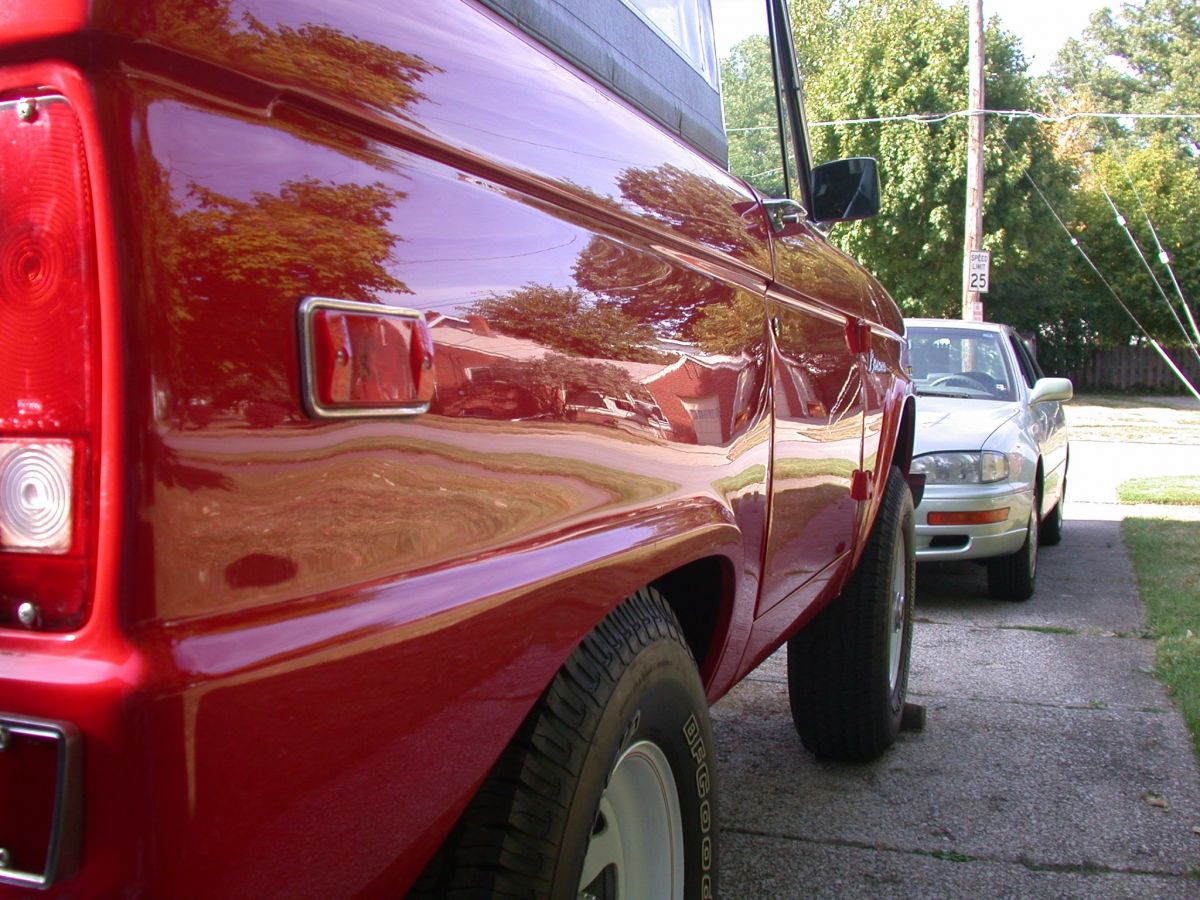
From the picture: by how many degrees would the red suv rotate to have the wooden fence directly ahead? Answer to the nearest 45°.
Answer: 0° — it already faces it

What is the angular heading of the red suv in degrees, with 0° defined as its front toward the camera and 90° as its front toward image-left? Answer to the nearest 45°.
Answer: approximately 225°

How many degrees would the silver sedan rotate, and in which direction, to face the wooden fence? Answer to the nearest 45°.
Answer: approximately 180°

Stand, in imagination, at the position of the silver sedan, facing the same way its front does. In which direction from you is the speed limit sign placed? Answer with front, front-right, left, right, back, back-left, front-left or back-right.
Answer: back

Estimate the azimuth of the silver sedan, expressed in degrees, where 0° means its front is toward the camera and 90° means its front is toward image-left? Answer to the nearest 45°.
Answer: approximately 0°

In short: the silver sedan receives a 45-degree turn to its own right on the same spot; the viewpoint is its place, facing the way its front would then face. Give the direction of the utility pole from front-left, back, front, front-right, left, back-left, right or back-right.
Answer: back-right
